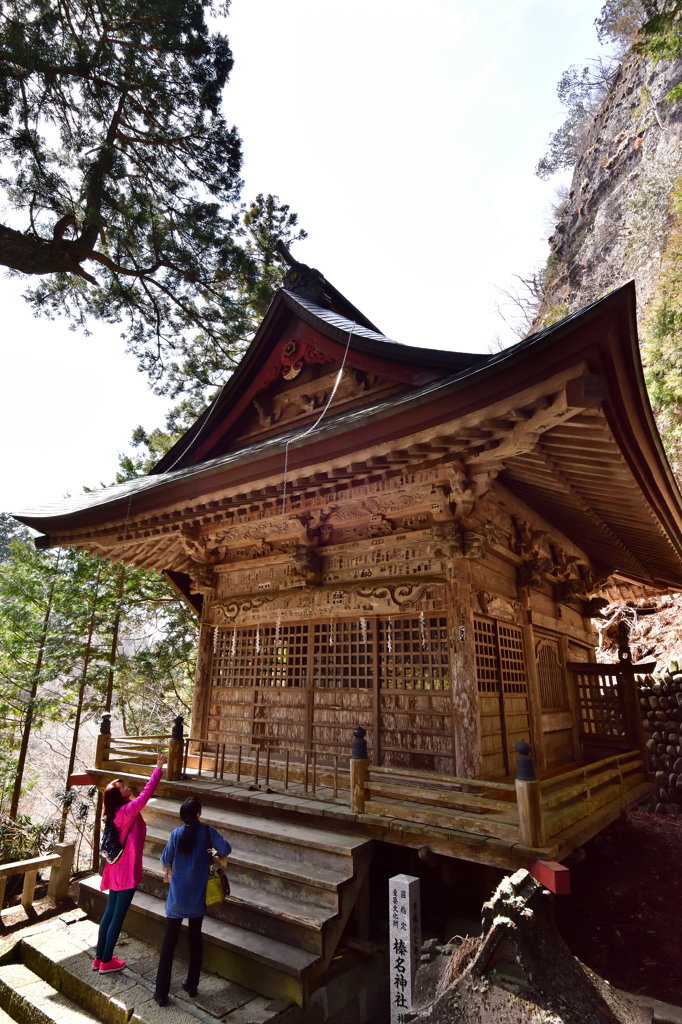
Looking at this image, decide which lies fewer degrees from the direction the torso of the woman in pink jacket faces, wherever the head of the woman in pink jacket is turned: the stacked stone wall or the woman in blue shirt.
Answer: the stacked stone wall

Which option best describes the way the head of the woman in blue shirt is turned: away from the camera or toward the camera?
away from the camera

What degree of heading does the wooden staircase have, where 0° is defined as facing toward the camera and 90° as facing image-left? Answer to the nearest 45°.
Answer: approximately 45°

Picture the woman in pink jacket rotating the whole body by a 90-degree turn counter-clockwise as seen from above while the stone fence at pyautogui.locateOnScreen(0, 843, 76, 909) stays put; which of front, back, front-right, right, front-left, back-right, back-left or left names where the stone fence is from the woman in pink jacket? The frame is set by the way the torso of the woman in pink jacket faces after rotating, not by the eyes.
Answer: front

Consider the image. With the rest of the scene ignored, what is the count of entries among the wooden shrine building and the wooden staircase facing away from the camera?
0

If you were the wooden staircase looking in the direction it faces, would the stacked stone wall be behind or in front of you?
behind

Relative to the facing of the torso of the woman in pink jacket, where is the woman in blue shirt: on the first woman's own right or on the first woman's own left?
on the first woman's own right
